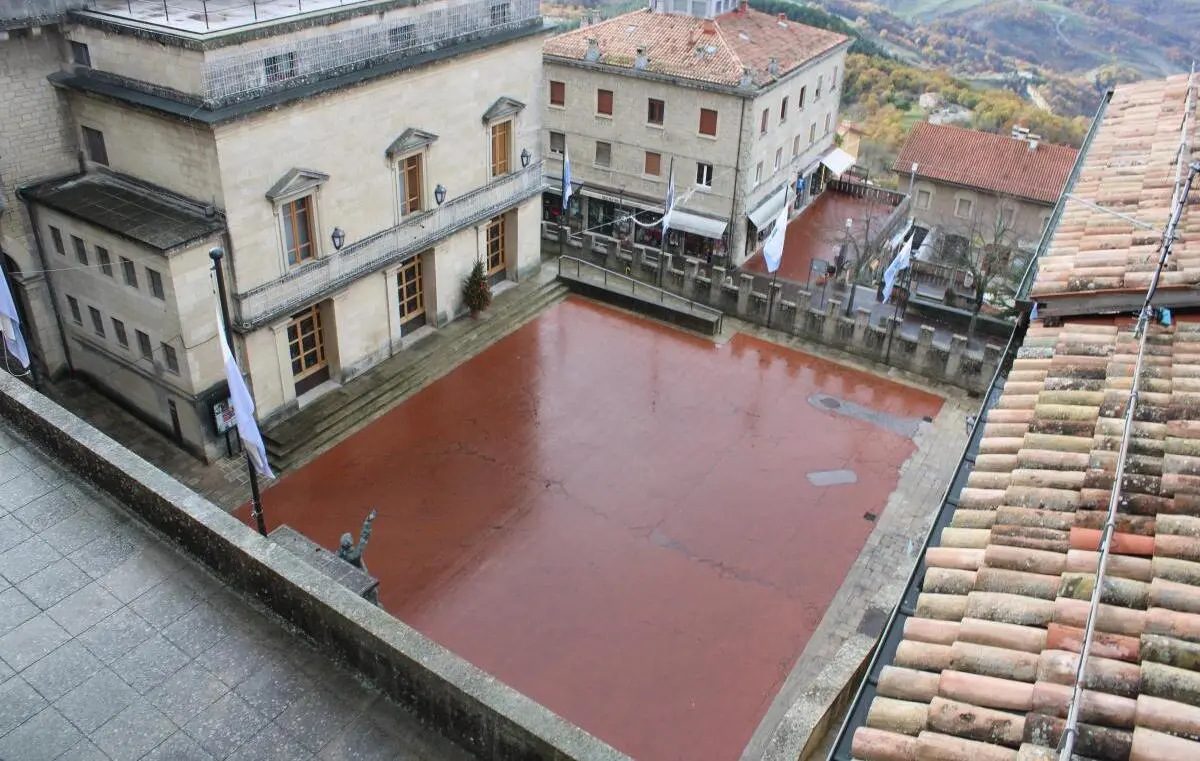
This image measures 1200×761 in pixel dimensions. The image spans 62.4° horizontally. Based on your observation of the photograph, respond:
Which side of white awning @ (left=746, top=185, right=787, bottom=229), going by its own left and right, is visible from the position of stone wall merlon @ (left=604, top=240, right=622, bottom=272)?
right

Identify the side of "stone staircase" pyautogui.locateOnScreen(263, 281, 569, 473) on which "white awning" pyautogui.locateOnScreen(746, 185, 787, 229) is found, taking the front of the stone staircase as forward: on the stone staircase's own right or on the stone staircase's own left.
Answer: on the stone staircase's own left

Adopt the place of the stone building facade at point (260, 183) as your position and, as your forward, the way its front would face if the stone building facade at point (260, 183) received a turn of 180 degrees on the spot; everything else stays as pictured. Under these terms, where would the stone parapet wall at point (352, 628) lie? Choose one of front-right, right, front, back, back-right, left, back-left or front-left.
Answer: back-left

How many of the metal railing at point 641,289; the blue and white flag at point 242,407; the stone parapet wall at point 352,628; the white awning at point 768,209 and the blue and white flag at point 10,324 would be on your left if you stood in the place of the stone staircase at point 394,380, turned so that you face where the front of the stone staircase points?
2

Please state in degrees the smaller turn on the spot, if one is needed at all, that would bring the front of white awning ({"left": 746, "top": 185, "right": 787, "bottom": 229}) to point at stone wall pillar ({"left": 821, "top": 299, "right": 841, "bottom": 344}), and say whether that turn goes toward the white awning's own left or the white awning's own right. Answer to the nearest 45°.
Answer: approximately 45° to the white awning's own right

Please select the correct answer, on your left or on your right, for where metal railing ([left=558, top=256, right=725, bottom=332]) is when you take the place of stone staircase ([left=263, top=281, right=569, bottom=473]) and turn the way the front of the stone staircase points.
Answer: on your left

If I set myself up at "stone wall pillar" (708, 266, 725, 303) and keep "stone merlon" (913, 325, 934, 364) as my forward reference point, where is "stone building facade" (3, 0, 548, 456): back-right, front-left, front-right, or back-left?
back-right

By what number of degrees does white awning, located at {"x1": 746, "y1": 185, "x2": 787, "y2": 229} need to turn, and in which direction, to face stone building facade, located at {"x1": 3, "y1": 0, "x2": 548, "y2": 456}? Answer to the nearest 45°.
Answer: approximately 90° to its right

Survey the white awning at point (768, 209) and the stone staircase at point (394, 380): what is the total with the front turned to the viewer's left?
0

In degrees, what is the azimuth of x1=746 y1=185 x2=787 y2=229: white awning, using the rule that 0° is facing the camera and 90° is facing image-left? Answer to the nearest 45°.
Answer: approximately 315°

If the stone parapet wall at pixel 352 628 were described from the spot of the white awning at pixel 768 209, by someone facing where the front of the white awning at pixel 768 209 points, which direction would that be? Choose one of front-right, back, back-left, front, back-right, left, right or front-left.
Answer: front-right

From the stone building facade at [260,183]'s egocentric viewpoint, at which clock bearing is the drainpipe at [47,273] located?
The drainpipe is roughly at 5 o'clock from the stone building facade.

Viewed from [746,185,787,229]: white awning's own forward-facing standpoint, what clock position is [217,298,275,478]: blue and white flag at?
The blue and white flag is roughly at 2 o'clock from the white awning.

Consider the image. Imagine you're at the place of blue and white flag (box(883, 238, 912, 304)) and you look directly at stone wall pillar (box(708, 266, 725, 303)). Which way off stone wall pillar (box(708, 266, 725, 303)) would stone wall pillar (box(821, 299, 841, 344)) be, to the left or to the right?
left

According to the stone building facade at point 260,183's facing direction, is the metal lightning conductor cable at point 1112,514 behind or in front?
in front

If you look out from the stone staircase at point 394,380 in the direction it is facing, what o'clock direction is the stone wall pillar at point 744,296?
The stone wall pillar is roughly at 10 o'clock from the stone staircase.
